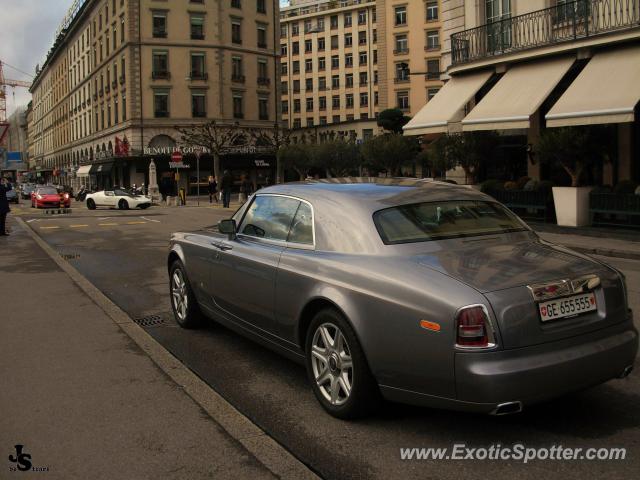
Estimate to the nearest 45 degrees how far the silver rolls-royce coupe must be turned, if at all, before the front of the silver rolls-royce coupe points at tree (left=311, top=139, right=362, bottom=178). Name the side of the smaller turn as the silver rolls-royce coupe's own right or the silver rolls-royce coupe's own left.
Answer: approximately 45° to the silver rolls-royce coupe's own right

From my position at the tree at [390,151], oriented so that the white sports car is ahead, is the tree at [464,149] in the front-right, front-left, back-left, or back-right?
back-left

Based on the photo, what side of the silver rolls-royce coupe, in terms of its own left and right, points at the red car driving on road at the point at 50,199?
front

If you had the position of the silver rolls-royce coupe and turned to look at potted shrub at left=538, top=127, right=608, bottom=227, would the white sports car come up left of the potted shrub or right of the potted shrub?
left

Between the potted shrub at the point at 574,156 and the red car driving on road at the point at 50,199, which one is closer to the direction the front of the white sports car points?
the potted shrub

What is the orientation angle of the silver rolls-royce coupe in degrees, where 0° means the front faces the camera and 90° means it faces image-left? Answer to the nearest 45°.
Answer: approximately 135°

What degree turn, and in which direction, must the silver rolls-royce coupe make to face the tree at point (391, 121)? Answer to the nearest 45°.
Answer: approximately 45° to its right
